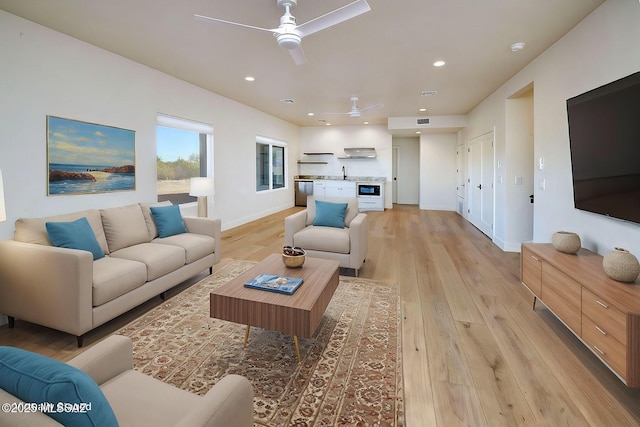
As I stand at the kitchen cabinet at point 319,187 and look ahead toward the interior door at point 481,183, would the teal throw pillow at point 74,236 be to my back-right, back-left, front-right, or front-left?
front-right

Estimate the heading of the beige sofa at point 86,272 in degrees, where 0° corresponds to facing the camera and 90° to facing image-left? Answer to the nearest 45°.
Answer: approximately 315°

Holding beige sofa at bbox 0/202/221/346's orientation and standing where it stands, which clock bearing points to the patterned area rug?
The patterned area rug is roughly at 12 o'clock from the beige sofa.

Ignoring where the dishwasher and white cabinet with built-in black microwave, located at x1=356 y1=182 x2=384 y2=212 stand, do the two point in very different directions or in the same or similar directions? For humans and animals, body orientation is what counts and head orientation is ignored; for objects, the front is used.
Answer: same or similar directions

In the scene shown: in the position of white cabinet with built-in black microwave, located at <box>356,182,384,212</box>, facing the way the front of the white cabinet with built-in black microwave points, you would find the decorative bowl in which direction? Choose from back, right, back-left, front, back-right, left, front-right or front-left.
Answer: front

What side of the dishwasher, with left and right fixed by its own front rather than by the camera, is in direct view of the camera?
front

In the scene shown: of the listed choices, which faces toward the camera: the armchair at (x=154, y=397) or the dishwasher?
the dishwasher

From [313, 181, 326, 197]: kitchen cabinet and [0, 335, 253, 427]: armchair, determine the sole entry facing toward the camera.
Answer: the kitchen cabinet

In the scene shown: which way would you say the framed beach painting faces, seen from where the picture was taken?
facing the viewer and to the right of the viewer

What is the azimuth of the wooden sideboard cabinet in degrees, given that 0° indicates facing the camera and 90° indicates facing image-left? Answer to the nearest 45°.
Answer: approximately 45°

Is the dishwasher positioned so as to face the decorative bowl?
yes
